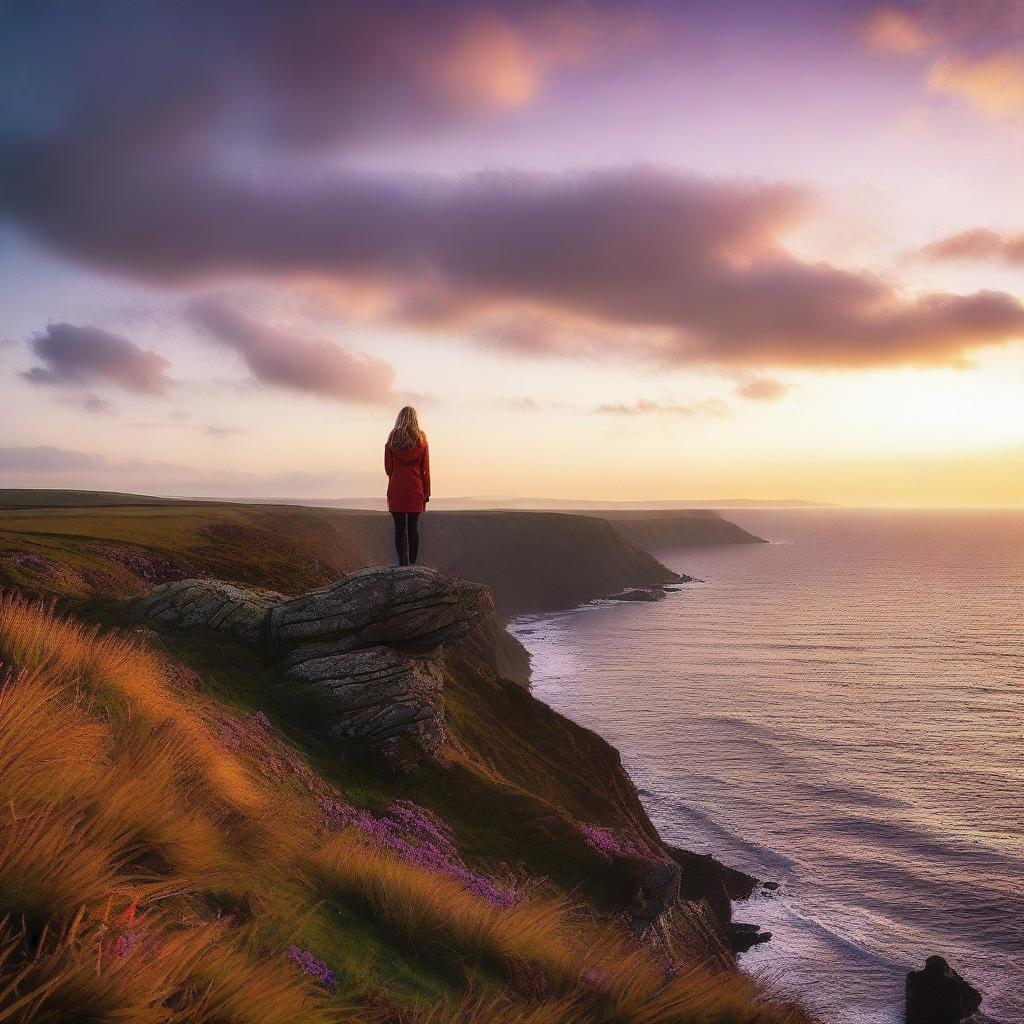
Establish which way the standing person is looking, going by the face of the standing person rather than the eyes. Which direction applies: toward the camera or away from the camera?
away from the camera

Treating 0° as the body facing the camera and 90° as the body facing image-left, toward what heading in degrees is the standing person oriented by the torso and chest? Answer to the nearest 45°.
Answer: approximately 180°

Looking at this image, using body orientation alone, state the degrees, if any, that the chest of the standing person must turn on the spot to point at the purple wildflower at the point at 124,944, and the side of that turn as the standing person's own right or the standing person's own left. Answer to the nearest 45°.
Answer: approximately 180°
